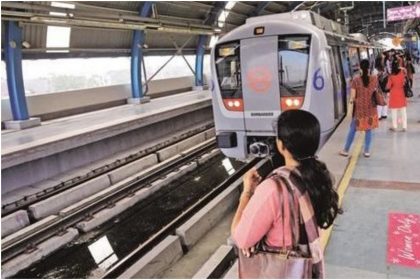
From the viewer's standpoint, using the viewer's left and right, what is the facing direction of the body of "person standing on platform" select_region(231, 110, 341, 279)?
facing away from the viewer and to the left of the viewer

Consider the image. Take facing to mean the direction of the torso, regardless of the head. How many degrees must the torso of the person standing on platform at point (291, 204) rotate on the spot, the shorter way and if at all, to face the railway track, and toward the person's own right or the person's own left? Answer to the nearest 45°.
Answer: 0° — they already face it

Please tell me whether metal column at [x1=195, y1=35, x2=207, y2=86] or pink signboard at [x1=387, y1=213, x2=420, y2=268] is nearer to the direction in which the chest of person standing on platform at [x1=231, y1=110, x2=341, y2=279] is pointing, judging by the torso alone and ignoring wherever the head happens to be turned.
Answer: the metal column

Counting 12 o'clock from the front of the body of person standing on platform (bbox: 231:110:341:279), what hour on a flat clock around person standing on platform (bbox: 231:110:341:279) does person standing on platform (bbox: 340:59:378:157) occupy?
person standing on platform (bbox: 340:59:378:157) is roughly at 2 o'clock from person standing on platform (bbox: 231:110:341:279).

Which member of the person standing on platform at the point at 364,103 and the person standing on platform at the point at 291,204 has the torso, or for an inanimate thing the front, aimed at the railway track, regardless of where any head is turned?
the person standing on platform at the point at 291,204

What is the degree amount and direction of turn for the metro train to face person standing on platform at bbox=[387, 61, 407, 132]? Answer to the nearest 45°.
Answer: approximately 180°

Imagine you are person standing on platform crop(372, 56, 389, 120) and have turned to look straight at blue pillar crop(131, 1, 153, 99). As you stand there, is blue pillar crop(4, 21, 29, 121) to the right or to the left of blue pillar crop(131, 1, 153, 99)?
left

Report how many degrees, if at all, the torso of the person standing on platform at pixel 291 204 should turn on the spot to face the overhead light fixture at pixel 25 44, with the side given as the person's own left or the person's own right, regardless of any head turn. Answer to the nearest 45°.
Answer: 0° — they already face it
